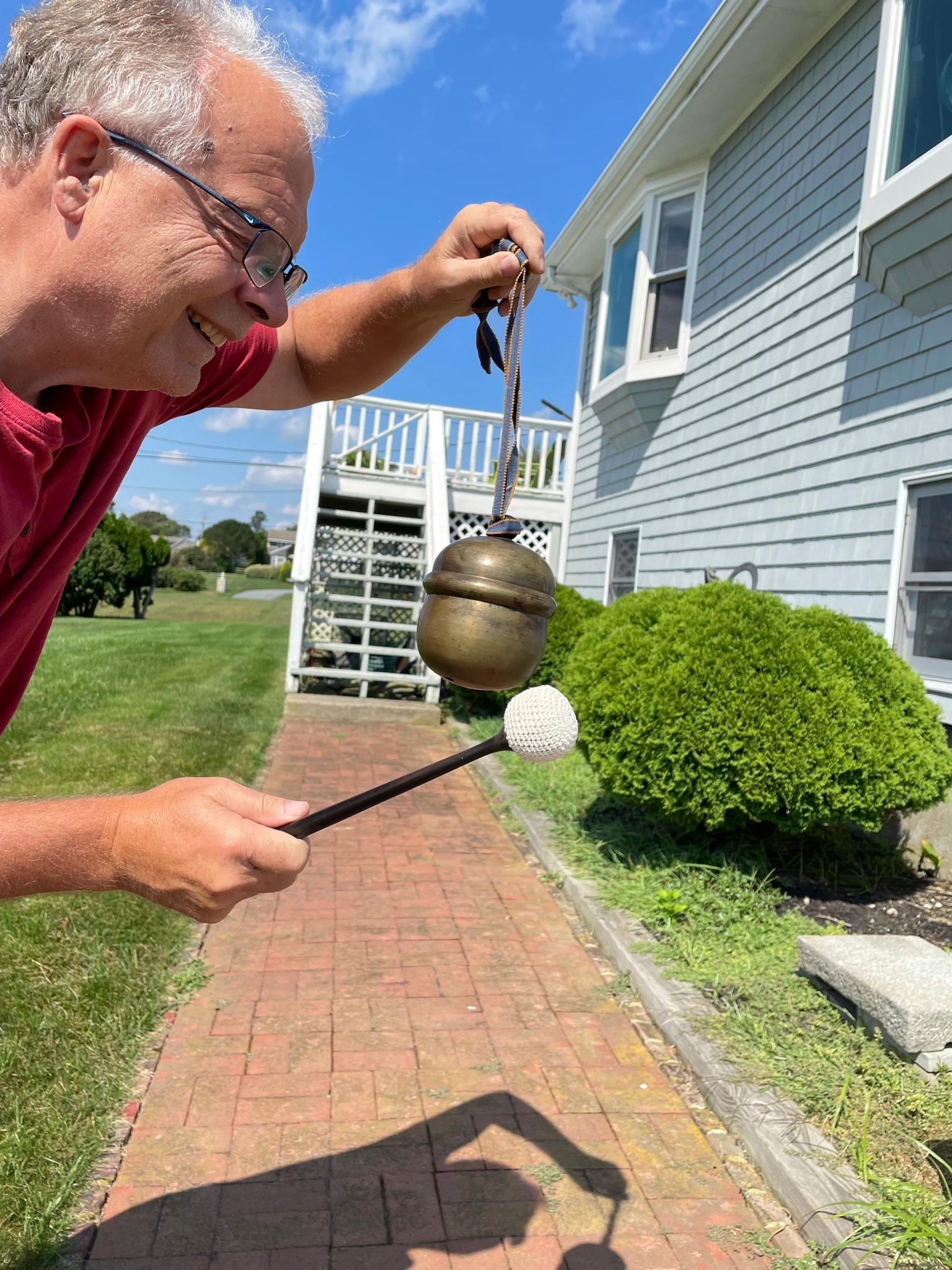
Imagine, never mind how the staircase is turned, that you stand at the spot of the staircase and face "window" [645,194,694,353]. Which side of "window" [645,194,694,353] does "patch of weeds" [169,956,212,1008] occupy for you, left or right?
right

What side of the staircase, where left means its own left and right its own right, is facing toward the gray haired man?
front

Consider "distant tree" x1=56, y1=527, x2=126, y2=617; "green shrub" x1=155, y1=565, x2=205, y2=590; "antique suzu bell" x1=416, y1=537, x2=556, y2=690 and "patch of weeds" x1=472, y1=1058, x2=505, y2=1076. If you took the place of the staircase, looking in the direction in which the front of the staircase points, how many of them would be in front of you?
2

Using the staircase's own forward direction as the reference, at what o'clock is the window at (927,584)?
The window is roughly at 11 o'clock from the staircase.

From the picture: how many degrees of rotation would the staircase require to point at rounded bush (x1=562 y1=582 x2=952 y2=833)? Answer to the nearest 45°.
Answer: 0° — it already faces it

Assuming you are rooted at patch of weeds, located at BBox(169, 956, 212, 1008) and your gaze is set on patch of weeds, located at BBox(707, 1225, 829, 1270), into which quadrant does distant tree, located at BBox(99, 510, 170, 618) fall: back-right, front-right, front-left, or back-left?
back-left

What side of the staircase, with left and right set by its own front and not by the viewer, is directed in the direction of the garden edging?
front

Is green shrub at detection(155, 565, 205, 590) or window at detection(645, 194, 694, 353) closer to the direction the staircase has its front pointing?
the window

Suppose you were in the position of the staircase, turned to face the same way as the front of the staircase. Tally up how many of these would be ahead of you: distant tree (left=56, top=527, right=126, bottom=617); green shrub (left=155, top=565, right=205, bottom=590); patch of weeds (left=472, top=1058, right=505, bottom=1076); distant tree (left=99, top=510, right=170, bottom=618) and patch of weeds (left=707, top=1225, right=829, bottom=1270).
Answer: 2

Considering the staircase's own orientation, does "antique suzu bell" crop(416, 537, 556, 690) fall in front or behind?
in front

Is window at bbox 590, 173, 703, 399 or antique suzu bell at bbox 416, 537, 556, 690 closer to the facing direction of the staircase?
the antique suzu bell

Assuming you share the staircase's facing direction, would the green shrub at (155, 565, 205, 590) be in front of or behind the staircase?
behind

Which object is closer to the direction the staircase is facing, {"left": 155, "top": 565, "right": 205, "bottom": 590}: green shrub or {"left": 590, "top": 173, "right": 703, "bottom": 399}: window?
the window

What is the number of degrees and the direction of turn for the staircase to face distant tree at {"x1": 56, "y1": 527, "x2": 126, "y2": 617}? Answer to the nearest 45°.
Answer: approximately 135° to its right

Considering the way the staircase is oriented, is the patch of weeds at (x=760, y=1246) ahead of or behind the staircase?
ahead

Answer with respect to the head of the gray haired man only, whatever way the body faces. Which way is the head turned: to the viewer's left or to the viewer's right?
to the viewer's right

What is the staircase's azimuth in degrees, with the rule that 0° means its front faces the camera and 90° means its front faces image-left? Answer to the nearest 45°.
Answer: approximately 0°

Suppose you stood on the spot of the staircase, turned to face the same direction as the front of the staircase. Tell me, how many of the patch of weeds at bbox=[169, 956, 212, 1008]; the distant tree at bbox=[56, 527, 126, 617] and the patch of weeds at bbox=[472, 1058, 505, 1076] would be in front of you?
2
